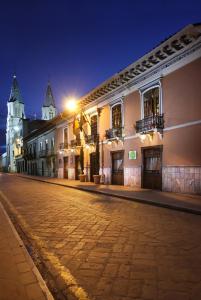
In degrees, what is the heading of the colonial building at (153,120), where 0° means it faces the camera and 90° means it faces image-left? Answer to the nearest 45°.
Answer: approximately 45°
